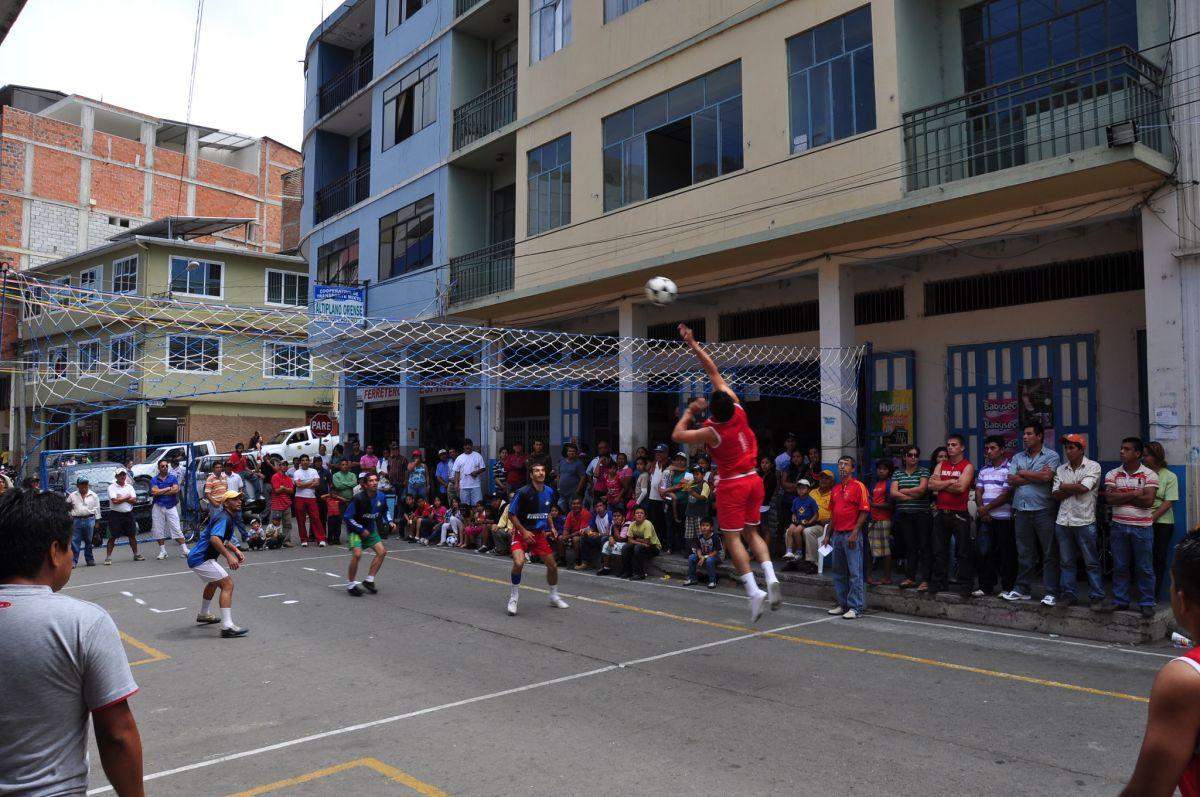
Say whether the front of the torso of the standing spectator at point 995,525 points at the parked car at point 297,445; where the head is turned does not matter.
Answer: no

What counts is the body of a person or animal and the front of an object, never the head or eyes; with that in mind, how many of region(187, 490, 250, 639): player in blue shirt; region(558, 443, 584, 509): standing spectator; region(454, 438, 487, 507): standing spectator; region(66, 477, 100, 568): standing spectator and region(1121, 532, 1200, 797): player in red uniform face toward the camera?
3

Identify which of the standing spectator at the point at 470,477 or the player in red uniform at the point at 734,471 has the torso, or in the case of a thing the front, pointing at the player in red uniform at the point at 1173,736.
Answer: the standing spectator

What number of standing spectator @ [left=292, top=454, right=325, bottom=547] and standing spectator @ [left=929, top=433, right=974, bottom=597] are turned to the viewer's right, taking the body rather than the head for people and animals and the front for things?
0

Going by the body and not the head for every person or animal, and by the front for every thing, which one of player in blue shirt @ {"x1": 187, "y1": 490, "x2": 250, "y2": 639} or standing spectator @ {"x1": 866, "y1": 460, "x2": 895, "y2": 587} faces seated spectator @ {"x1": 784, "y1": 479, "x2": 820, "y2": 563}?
the player in blue shirt

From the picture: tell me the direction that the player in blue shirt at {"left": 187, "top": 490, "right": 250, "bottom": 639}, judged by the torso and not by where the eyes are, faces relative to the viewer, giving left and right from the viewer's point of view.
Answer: facing to the right of the viewer

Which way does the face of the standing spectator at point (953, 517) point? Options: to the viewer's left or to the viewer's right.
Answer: to the viewer's left

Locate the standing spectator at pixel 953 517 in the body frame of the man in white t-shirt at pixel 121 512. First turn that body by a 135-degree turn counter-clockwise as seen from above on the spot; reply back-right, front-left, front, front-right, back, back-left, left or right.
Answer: right

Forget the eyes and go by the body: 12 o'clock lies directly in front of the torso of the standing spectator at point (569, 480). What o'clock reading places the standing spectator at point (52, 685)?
the standing spectator at point (52, 685) is roughly at 12 o'clock from the standing spectator at point (569, 480).

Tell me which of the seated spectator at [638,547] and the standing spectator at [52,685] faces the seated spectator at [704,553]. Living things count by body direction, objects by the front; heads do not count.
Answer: the standing spectator

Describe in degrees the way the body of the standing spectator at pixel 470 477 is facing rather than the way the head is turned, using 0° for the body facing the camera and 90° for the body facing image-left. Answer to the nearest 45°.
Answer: approximately 0°

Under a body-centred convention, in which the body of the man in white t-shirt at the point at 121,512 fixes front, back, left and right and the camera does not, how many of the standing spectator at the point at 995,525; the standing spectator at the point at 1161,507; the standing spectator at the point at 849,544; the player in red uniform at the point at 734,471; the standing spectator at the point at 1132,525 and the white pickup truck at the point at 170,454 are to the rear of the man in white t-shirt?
1

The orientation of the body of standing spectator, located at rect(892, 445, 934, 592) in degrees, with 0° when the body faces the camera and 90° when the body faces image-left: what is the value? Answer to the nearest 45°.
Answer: approximately 45°

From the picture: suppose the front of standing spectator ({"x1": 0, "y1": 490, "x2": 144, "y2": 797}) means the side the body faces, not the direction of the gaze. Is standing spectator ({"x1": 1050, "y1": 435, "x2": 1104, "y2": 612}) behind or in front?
in front

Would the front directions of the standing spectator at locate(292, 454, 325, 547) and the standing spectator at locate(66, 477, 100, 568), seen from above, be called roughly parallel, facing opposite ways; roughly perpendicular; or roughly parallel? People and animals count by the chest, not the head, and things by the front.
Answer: roughly parallel

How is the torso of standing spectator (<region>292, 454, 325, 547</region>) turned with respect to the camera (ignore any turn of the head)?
toward the camera

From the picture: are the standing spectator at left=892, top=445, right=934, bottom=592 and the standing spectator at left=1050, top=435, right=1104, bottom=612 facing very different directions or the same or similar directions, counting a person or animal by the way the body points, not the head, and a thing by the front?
same or similar directions

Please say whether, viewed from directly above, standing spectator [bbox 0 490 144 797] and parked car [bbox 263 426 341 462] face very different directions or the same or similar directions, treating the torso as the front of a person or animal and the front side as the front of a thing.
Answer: very different directions

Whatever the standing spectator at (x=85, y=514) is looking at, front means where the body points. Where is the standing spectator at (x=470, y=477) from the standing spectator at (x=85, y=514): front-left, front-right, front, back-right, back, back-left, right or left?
left

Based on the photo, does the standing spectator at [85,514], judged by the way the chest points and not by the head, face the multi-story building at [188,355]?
no
